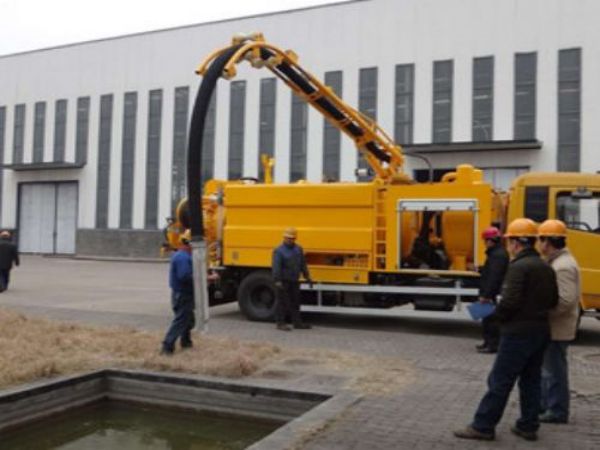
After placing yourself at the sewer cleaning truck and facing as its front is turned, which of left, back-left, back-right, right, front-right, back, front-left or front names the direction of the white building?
left

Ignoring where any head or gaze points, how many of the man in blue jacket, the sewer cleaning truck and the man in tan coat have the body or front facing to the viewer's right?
2

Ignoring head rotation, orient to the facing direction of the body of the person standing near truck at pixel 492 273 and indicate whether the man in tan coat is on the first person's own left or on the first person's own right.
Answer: on the first person's own left

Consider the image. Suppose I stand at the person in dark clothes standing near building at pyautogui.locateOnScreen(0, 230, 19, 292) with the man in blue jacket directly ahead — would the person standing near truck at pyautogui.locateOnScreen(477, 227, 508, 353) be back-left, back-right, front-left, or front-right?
front-left

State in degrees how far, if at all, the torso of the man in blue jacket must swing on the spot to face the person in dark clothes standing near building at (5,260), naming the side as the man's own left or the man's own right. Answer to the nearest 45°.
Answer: approximately 135° to the man's own left

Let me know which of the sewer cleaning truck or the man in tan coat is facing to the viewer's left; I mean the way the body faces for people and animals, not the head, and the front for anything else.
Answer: the man in tan coat

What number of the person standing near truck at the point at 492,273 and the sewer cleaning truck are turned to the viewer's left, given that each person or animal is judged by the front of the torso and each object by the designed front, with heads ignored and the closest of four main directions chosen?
1

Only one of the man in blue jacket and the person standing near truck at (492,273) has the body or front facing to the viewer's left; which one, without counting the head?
the person standing near truck

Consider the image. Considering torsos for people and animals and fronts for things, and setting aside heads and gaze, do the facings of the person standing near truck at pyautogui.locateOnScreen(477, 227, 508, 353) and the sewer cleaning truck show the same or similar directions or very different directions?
very different directions

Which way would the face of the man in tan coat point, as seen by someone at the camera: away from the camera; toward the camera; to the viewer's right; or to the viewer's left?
to the viewer's left

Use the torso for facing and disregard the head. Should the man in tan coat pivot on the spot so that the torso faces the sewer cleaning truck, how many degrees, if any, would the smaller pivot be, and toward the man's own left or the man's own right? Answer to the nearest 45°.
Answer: approximately 45° to the man's own right

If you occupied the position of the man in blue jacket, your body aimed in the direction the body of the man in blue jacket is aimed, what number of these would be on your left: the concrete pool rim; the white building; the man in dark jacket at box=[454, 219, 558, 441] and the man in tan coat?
1

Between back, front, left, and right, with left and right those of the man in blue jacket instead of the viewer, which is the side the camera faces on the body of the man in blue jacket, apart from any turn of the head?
right

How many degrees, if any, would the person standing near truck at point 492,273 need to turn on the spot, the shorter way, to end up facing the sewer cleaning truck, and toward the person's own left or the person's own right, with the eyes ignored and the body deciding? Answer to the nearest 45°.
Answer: approximately 45° to the person's own right

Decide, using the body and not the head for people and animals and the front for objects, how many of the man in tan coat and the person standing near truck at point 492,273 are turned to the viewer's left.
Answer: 2

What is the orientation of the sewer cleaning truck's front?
to the viewer's right

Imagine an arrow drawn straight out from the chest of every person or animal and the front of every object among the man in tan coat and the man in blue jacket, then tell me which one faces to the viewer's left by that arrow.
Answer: the man in tan coat

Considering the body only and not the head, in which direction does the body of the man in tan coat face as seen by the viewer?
to the viewer's left

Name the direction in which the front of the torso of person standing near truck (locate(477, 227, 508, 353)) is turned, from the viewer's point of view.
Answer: to the viewer's left
